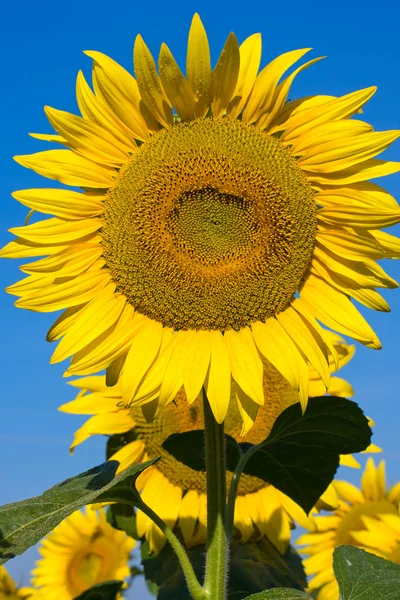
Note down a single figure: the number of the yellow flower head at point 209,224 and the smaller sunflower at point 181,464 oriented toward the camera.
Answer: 2

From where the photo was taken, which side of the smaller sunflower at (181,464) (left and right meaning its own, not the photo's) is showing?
front

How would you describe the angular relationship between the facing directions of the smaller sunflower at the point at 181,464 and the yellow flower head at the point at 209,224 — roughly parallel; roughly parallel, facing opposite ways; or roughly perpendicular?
roughly parallel

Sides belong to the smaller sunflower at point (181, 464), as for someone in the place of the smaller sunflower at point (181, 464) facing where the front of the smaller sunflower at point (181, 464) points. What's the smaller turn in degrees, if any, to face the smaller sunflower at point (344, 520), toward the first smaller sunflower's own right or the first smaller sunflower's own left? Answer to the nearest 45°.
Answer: approximately 135° to the first smaller sunflower's own left

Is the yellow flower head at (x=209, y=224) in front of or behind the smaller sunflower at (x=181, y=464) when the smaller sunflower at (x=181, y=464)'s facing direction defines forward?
in front
